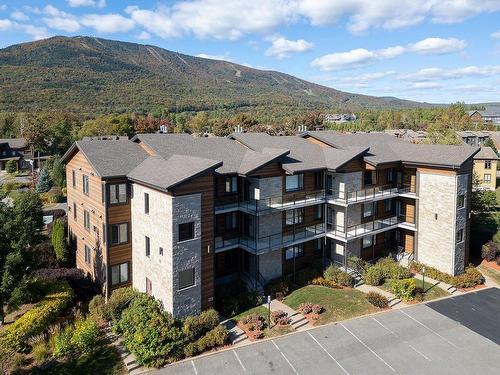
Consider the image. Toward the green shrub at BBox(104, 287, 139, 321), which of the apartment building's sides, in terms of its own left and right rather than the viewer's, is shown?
right

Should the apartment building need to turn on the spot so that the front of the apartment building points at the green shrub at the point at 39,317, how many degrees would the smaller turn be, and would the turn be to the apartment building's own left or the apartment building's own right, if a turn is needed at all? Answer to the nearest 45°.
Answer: approximately 90° to the apartment building's own right

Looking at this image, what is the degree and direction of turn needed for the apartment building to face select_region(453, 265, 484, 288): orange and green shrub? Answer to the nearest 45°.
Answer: approximately 45° to its left

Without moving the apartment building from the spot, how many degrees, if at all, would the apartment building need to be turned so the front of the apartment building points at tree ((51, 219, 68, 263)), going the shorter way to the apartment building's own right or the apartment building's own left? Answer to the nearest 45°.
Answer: approximately 135° to the apartment building's own right

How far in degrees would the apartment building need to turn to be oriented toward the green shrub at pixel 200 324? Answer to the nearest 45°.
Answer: approximately 45° to its right

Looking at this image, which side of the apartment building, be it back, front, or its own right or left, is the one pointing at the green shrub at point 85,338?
right

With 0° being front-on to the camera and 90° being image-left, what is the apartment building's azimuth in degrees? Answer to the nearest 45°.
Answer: approximately 315°

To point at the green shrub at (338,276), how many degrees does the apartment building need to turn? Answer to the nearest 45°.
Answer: approximately 45° to its left
